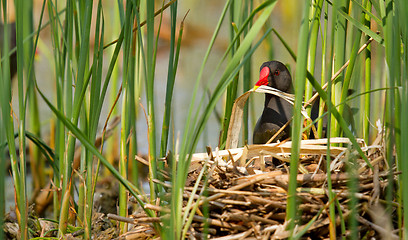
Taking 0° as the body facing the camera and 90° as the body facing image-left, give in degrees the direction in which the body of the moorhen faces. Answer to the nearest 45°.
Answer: approximately 45°
